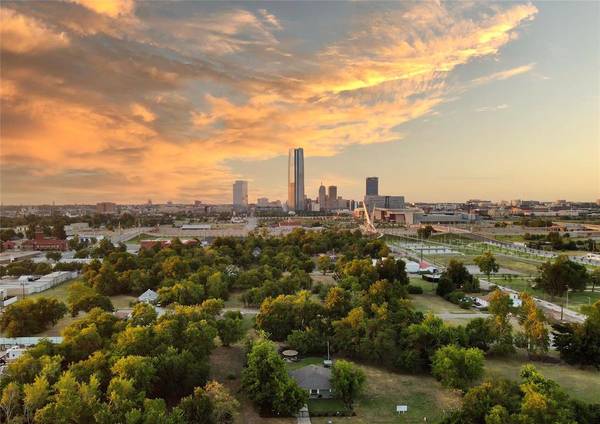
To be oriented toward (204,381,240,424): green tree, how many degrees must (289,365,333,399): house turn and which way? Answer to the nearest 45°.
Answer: approximately 45° to its right

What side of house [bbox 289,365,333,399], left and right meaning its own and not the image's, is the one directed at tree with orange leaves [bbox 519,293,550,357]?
left

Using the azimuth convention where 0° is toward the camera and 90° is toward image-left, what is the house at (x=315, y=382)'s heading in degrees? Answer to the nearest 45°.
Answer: approximately 0°

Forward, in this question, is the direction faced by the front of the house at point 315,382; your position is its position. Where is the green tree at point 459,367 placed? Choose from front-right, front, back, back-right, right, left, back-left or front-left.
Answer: left

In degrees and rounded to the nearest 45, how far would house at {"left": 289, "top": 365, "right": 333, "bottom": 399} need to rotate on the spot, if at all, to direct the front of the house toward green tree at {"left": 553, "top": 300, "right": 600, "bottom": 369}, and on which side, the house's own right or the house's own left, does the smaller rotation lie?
approximately 90° to the house's own left

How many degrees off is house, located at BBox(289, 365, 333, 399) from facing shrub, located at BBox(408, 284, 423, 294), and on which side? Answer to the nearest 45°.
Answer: approximately 135° to its left

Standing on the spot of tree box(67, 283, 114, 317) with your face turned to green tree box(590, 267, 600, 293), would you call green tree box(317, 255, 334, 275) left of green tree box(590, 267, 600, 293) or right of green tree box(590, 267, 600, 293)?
left

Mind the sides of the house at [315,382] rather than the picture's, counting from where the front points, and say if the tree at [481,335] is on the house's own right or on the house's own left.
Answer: on the house's own left

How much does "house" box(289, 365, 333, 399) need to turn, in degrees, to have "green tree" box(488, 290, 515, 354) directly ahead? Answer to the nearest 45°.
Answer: approximately 135° to its left

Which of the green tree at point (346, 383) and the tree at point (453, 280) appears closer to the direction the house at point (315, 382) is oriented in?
the green tree

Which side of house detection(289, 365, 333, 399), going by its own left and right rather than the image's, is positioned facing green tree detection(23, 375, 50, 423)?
right

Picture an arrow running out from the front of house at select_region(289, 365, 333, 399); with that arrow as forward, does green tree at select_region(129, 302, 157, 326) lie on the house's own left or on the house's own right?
on the house's own right

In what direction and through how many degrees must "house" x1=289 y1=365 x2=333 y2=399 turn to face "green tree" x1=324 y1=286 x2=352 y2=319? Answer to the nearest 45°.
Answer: approximately 180°

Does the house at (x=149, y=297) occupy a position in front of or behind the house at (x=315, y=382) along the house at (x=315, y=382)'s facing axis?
behind

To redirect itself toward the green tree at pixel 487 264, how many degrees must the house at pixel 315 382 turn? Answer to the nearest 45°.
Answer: approximately 135° to its left

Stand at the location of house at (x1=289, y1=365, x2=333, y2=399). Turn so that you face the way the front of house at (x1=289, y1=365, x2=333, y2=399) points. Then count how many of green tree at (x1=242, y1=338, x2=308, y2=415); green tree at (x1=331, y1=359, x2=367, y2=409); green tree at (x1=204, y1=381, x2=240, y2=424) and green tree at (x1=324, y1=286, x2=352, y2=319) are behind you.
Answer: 1

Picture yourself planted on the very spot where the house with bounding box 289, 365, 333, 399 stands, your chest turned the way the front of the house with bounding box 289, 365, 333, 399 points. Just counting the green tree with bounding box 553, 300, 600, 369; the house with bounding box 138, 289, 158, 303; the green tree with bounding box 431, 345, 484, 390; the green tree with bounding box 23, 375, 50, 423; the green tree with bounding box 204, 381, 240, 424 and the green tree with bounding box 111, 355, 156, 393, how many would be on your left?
2

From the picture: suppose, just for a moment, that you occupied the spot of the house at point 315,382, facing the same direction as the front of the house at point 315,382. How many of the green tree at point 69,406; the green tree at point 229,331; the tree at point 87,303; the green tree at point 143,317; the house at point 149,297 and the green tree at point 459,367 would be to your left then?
1
